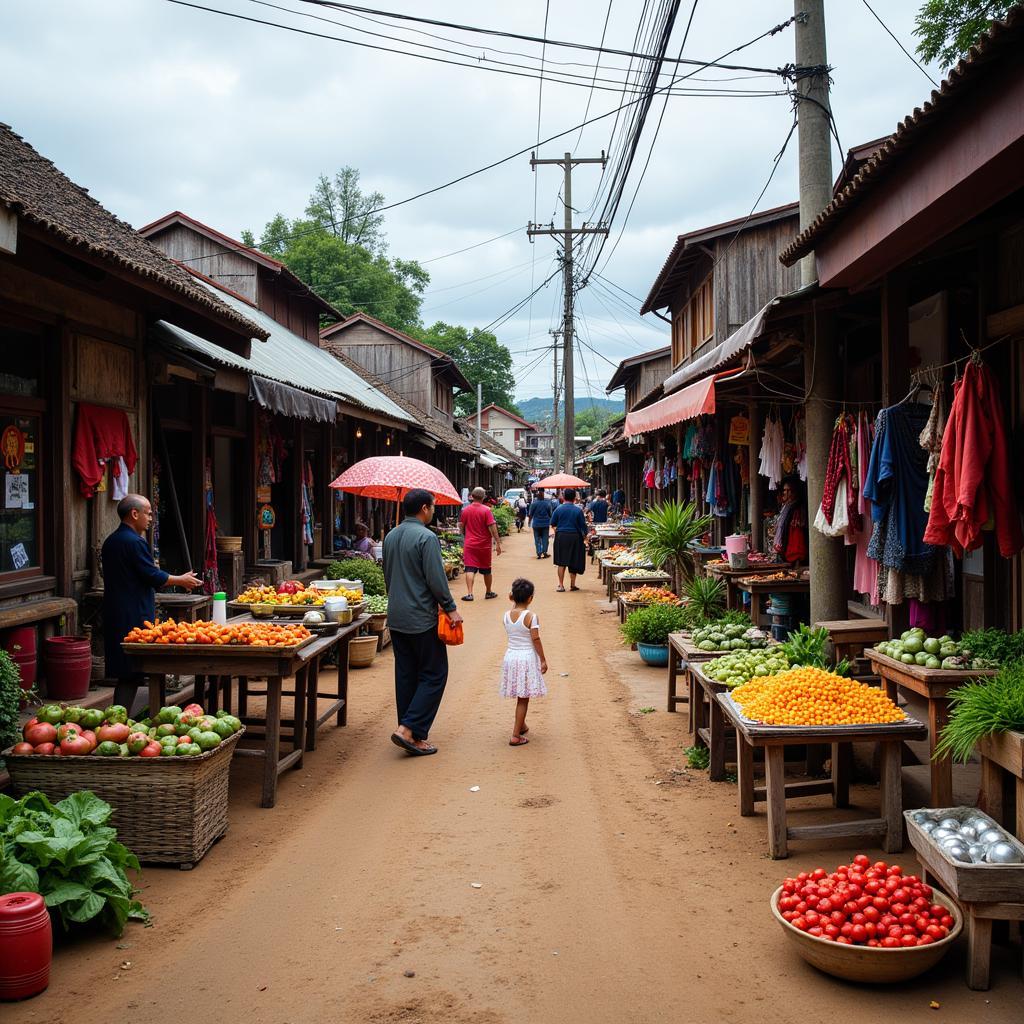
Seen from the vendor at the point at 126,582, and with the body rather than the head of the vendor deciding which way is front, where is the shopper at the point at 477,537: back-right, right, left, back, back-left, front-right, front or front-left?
front-left

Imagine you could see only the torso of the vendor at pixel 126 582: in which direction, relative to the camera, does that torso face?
to the viewer's right

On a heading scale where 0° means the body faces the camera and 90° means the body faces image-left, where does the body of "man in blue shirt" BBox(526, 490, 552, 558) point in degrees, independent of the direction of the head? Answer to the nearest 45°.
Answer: approximately 180°

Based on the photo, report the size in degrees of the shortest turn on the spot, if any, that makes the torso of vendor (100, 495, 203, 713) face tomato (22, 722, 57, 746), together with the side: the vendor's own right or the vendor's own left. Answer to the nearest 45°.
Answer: approximately 90° to the vendor's own right

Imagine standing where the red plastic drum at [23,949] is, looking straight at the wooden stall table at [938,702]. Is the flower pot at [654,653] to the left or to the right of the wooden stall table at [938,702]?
left
